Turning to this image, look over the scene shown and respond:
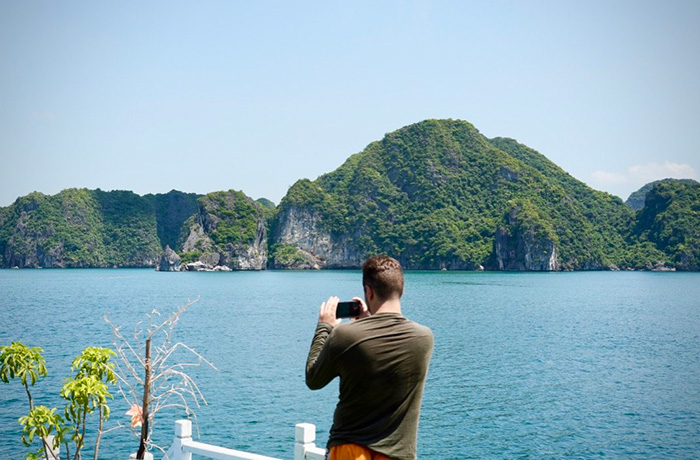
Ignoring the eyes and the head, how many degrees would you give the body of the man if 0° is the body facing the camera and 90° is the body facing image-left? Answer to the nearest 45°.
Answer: approximately 135°

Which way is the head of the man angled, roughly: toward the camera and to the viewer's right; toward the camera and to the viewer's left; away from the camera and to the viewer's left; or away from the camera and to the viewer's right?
away from the camera and to the viewer's left
